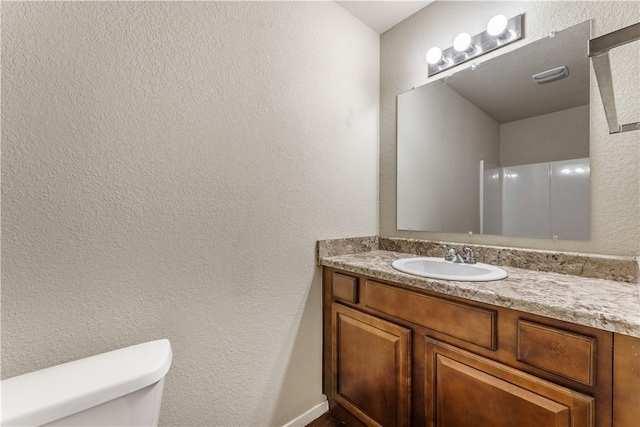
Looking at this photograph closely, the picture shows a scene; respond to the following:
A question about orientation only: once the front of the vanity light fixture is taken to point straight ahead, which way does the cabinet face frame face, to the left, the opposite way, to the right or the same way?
the same way

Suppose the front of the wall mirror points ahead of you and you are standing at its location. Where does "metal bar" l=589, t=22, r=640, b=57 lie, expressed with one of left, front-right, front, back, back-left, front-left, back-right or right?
front-left

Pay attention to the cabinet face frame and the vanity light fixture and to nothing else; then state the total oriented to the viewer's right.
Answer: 0

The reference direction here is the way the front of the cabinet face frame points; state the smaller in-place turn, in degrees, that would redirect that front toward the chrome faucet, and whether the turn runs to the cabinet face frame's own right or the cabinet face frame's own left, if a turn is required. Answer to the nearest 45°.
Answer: approximately 135° to the cabinet face frame's own right

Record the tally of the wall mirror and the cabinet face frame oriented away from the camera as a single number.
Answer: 0

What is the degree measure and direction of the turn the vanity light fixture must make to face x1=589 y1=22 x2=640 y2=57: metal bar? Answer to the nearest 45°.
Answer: approximately 45° to its left

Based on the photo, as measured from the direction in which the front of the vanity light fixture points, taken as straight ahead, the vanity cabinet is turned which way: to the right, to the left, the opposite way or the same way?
the same way

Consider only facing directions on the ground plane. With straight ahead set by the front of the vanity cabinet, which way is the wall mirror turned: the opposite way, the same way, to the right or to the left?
the same way

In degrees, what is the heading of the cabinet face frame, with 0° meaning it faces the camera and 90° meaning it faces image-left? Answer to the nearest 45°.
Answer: approximately 45°

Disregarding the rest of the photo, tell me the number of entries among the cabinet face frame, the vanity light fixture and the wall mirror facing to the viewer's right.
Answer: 0

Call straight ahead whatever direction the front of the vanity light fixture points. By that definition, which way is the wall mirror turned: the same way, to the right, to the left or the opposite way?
the same way

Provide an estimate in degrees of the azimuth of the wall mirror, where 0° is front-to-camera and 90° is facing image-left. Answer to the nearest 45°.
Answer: approximately 45°
